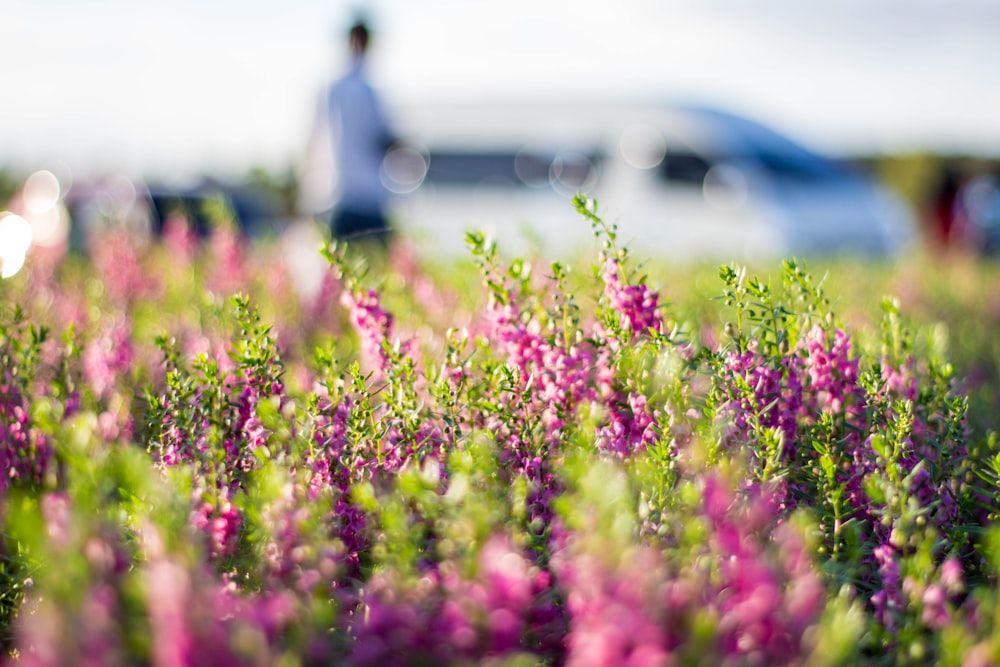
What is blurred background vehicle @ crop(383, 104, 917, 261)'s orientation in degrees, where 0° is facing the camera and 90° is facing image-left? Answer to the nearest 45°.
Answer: approximately 270°

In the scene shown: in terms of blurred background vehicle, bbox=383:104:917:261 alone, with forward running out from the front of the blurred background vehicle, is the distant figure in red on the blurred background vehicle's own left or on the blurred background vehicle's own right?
on the blurred background vehicle's own left

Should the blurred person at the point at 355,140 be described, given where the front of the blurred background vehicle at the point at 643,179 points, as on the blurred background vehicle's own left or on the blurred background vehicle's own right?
on the blurred background vehicle's own right
